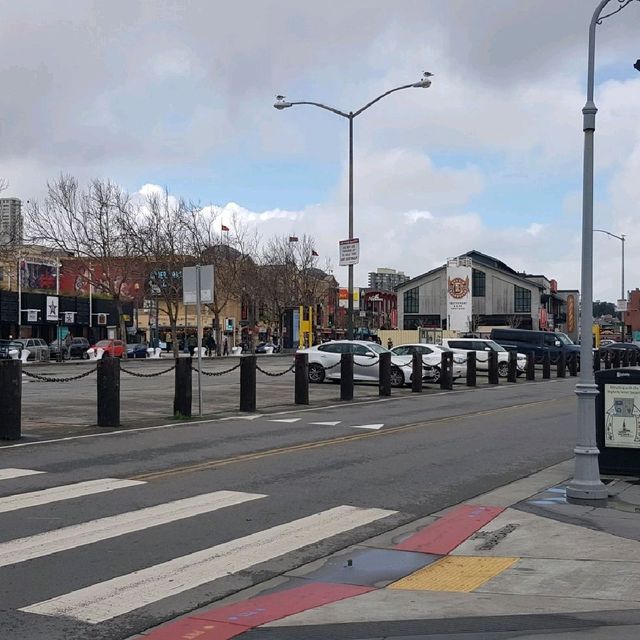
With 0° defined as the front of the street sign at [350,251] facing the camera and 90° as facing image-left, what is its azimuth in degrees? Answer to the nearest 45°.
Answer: approximately 0°

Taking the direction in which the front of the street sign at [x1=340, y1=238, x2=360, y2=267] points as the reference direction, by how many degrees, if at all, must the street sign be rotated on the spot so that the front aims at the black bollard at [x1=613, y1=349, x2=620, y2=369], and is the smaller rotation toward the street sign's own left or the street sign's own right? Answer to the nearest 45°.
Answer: approximately 135° to the street sign's own left
